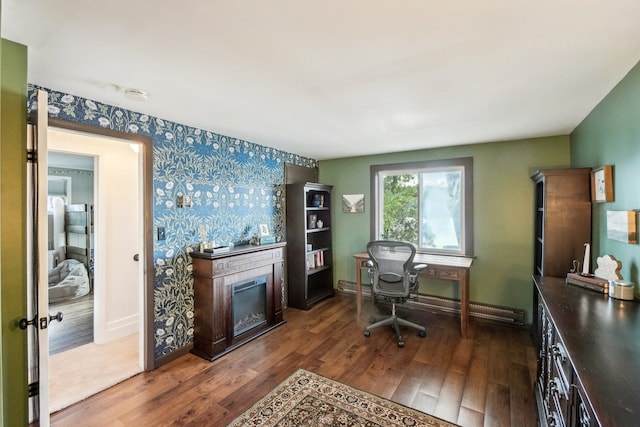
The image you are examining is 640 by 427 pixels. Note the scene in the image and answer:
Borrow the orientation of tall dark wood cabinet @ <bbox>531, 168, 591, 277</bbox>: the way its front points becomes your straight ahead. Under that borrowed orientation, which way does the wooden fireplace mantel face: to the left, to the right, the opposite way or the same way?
the opposite way

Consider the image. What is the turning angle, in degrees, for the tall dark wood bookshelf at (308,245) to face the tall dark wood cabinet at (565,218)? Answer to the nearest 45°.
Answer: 0° — it already faces it

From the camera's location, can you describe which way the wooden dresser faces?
facing to the left of the viewer

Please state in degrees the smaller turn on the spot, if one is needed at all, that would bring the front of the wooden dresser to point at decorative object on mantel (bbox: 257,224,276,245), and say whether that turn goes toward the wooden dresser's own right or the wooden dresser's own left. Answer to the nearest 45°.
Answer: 0° — it already faces it

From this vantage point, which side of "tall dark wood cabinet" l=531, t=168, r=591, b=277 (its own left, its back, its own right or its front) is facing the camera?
left

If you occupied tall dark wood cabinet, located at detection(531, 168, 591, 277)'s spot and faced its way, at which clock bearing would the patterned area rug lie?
The patterned area rug is roughly at 10 o'clock from the tall dark wood cabinet.

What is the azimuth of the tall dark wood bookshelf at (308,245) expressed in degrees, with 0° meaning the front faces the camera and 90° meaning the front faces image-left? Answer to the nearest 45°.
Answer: approximately 315°

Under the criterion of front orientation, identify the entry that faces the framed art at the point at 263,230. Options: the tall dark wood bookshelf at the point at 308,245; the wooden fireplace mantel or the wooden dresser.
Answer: the wooden dresser

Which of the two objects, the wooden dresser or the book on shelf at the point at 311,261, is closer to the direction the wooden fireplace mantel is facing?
the wooden dresser

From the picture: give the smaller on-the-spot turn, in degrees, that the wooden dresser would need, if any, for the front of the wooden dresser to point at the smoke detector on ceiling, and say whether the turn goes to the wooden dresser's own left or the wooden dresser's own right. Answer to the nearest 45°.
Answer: approximately 45° to the wooden dresser's own left

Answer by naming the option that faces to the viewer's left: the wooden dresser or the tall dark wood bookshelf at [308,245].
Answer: the wooden dresser

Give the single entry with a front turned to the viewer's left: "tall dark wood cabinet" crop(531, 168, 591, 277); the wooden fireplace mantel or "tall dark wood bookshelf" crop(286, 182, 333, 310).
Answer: "tall dark wood cabinet" crop(531, 168, 591, 277)

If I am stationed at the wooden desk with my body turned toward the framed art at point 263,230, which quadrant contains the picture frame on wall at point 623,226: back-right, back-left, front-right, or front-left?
back-left
